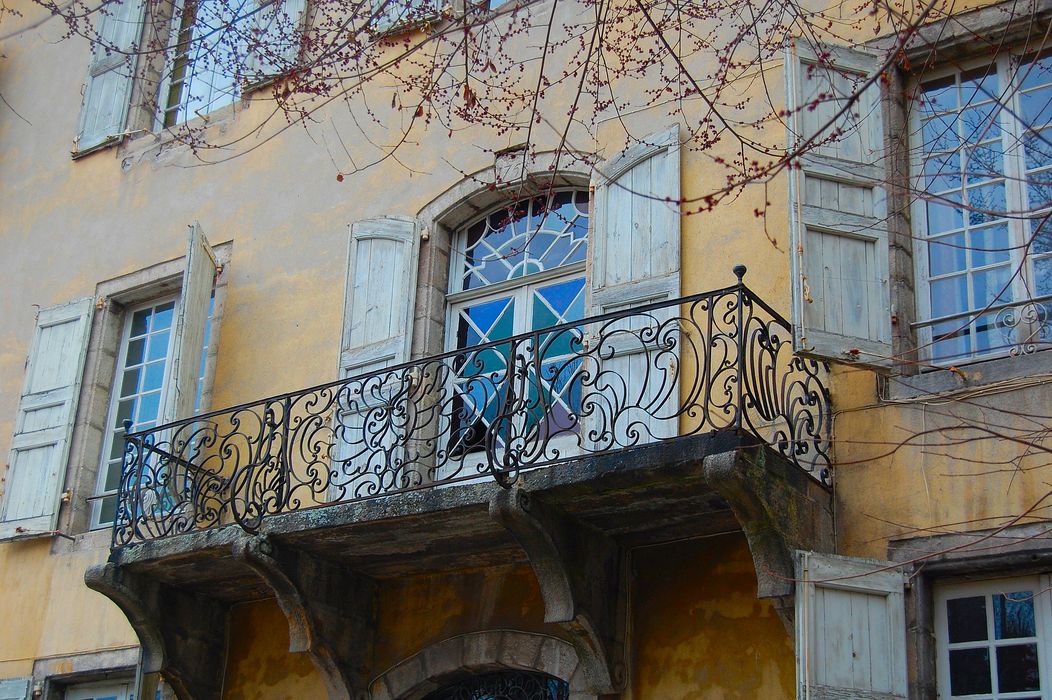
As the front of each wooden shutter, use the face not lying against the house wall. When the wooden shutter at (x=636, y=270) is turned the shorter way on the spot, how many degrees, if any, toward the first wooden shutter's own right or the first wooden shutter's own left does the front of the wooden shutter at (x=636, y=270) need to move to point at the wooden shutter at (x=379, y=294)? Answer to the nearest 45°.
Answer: approximately 90° to the first wooden shutter's own right

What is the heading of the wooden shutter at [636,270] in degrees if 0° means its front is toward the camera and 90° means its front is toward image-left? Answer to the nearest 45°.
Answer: approximately 45°

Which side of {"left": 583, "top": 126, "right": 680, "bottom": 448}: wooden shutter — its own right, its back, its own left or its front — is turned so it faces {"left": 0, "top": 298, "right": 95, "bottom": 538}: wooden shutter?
right

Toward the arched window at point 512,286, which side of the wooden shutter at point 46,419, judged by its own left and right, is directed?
left

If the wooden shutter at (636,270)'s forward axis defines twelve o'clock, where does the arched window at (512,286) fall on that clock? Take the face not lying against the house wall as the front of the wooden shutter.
The arched window is roughly at 3 o'clock from the wooden shutter.
